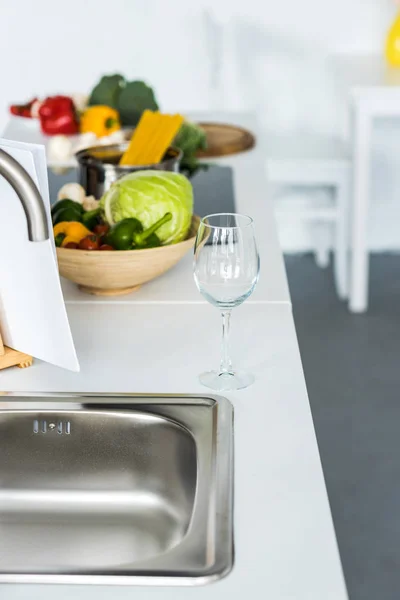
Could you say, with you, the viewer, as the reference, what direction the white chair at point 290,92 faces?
facing the viewer and to the right of the viewer

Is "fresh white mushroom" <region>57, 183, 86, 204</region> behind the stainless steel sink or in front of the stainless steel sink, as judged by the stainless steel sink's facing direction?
behind

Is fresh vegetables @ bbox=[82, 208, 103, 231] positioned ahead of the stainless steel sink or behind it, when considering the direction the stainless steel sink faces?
behind

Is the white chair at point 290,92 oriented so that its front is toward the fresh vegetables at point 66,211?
no

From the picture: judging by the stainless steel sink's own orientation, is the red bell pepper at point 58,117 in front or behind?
behind

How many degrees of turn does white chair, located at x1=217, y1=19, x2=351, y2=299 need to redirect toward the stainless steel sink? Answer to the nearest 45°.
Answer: approximately 45° to its right

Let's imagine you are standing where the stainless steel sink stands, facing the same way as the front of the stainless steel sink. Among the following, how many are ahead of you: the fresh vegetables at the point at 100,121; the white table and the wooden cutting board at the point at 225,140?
0

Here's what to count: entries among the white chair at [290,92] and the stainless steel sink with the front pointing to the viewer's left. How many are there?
0
